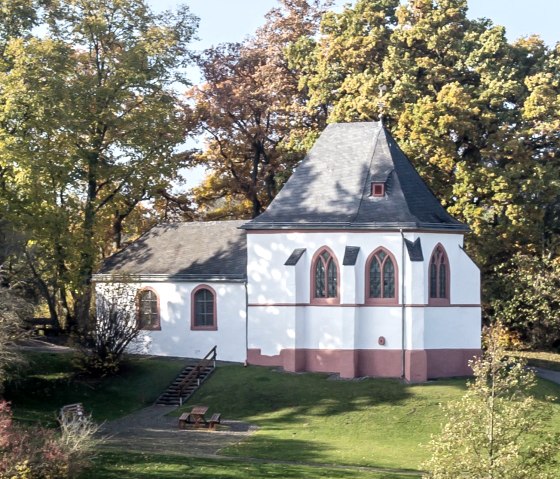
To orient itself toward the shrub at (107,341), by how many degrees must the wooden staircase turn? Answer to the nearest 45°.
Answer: approximately 45° to its right

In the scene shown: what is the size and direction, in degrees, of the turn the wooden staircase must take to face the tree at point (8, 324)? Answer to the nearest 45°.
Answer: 0° — it already faces it

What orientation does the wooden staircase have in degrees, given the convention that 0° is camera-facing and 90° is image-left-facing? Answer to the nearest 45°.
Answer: approximately 45°

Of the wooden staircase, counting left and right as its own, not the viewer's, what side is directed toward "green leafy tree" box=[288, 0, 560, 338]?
back

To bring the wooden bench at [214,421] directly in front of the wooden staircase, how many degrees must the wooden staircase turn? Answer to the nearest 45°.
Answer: approximately 45° to its left

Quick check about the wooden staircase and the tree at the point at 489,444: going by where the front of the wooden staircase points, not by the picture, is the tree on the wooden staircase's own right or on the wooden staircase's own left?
on the wooden staircase's own left

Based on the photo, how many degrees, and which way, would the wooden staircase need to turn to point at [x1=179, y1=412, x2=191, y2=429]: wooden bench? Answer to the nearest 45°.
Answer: approximately 45° to its left
